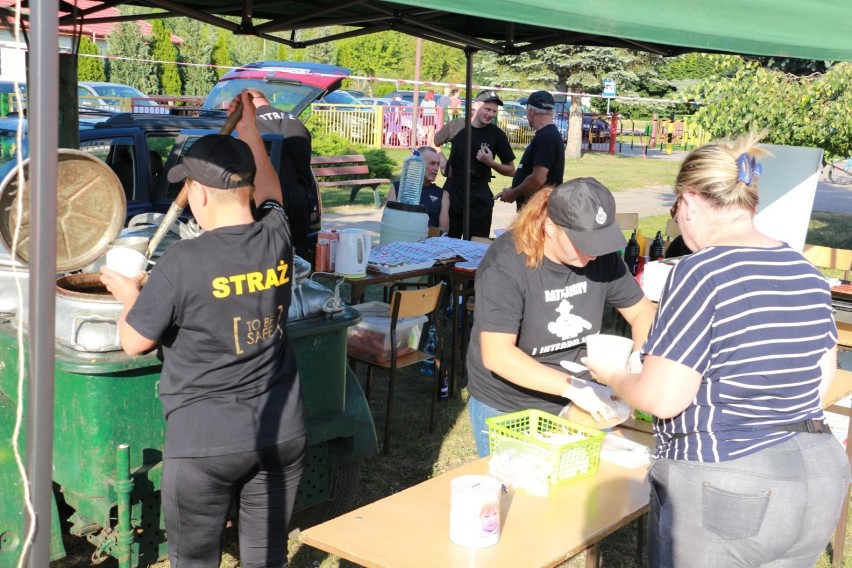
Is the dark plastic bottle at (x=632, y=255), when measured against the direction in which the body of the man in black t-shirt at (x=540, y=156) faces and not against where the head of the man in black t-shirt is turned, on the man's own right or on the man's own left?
on the man's own left

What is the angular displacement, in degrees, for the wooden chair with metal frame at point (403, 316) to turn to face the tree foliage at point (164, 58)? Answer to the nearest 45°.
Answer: approximately 45° to its right

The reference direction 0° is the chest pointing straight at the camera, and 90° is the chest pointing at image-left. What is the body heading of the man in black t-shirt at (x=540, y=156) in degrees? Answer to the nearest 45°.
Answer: approximately 90°

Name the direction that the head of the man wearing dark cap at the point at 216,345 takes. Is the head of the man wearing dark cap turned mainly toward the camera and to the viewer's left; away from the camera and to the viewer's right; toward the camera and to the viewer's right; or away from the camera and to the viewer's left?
away from the camera and to the viewer's left

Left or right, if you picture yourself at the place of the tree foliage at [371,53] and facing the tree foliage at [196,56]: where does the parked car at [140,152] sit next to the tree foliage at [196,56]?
left

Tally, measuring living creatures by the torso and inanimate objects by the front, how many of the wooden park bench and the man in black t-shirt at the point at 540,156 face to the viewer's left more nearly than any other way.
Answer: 1

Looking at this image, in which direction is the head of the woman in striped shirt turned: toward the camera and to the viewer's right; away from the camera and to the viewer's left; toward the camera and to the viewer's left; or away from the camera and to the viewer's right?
away from the camera and to the viewer's left

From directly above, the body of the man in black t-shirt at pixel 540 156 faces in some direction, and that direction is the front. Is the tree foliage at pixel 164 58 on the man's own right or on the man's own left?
on the man's own right

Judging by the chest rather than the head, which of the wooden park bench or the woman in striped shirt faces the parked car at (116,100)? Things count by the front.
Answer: the woman in striped shirt
